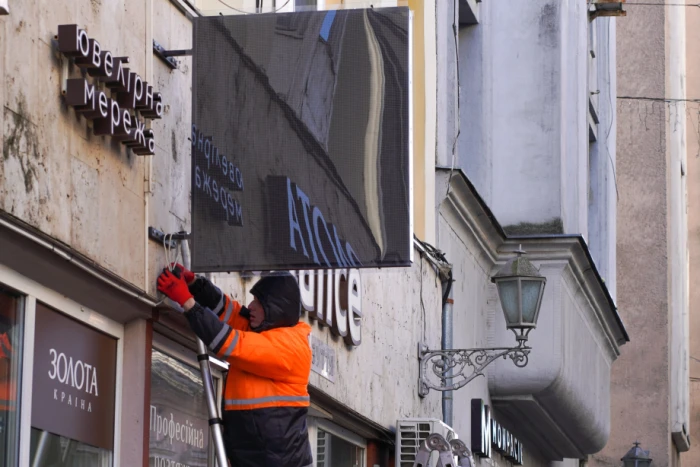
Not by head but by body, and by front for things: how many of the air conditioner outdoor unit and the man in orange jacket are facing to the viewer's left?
1

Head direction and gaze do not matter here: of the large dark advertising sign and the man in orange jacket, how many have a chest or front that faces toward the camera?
1

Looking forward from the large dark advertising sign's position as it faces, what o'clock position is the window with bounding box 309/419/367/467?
The window is roughly at 6 o'clock from the large dark advertising sign.

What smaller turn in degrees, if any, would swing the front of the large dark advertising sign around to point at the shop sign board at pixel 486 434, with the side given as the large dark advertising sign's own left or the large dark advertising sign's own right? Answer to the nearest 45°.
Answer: approximately 180°

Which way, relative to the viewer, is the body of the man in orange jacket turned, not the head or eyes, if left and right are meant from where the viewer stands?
facing to the left of the viewer

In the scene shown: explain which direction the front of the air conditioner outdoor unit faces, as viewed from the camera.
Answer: facing the viewer and to the right of the viewer

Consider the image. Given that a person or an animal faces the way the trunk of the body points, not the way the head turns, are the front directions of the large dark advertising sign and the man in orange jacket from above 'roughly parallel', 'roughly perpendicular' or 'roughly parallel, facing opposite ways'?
roughly perpendicular

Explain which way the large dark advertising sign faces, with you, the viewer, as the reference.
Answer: facing the viewer

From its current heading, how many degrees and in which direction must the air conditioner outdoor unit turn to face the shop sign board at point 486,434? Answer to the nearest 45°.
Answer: approximately 135° to its left

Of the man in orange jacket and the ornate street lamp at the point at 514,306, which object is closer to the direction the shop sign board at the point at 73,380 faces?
the man in orange jacket

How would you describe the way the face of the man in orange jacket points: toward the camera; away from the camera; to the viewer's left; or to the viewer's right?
to the viewer's left
